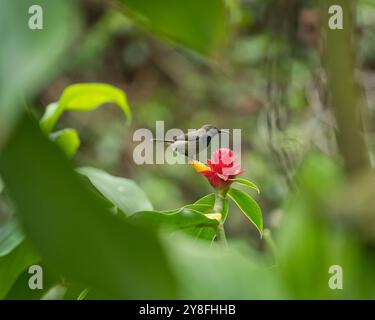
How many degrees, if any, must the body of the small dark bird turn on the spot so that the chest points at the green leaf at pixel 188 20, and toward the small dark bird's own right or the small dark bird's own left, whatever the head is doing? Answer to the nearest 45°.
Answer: approximately 90° to the small dark bird's own right
